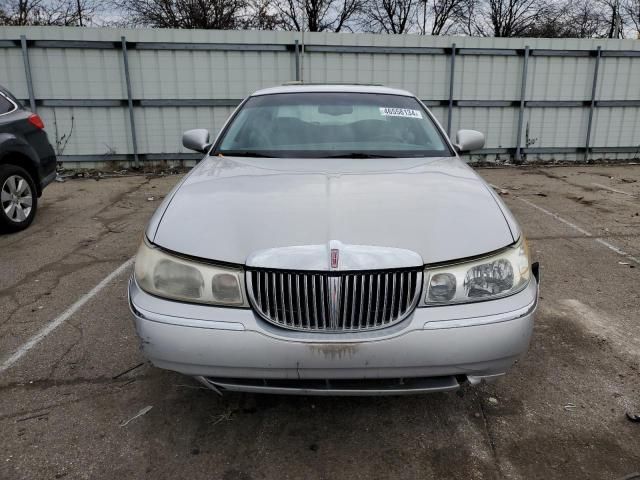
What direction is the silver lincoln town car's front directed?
toward the camera

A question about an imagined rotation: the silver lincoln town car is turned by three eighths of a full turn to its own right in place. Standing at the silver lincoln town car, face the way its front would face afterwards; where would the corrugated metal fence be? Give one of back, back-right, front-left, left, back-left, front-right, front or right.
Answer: front-right

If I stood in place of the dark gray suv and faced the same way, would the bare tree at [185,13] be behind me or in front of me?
behind

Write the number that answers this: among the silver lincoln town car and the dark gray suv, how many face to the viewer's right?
0
